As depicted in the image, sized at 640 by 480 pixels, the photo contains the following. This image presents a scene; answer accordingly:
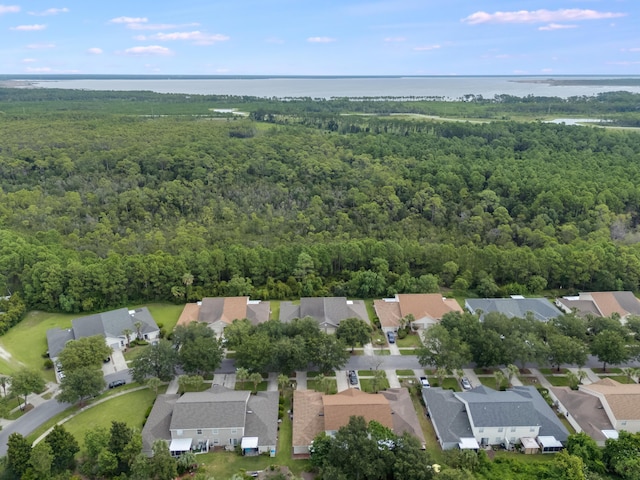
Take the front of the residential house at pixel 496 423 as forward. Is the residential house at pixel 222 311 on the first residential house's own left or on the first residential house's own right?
on the first residential house's own left

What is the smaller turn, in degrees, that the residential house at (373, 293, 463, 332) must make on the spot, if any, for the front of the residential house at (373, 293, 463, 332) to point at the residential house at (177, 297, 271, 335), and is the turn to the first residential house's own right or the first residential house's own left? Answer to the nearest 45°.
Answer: approximately 90° to the first residential house's own right

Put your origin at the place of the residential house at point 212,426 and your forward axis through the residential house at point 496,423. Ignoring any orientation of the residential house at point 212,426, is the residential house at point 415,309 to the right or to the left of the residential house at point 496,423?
left

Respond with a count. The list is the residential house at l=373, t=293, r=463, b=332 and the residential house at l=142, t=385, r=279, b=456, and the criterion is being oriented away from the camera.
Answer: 1

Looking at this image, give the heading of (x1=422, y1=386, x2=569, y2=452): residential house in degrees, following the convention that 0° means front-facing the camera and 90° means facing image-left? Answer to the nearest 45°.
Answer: approximately 180°

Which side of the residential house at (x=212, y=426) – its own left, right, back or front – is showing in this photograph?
back

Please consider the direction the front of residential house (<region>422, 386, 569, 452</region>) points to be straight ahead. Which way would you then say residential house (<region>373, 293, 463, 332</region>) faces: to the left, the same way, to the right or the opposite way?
the opposite way

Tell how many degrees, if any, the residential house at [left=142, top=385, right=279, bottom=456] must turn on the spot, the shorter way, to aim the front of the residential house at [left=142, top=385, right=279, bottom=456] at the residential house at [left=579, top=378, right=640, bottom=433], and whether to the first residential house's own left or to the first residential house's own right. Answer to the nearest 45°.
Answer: approximately 90° to the first residential house's own right

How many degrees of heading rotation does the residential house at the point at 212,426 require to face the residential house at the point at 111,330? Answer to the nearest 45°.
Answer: approximately 45° to its left

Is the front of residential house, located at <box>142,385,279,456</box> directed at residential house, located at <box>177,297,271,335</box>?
yes

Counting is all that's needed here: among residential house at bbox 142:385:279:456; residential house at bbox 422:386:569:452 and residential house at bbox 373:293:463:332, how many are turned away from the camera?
2

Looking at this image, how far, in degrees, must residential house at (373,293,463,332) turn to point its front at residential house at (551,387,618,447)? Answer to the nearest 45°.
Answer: approximately 45° to its left

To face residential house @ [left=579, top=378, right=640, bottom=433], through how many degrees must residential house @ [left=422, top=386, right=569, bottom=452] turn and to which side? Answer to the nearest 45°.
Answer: approximately 45° to its right
